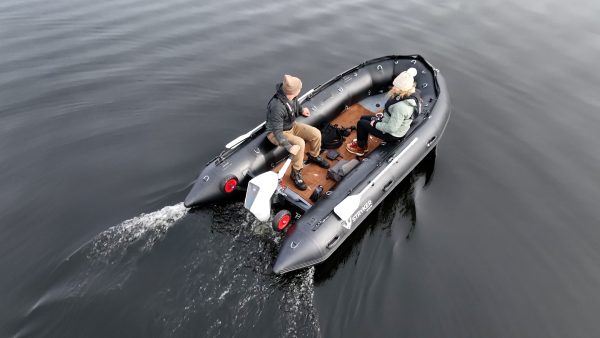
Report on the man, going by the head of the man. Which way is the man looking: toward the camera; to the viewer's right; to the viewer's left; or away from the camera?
to the viewer's right

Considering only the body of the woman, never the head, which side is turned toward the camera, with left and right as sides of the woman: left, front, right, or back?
left

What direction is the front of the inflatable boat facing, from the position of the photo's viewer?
facing away from the viewer and to the right of the viewer

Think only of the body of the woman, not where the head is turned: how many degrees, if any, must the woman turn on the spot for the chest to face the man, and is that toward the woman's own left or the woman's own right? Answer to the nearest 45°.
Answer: approximately 45° to the woman's own left

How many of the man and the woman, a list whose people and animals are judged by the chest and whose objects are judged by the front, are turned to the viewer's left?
1

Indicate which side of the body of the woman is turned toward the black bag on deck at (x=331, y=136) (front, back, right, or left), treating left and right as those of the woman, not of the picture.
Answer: front

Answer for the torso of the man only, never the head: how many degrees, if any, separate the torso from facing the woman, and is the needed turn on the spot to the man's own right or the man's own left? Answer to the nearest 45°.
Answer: approximately 45° to the man's own left

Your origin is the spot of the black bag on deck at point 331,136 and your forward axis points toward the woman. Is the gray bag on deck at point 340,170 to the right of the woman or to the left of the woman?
right
